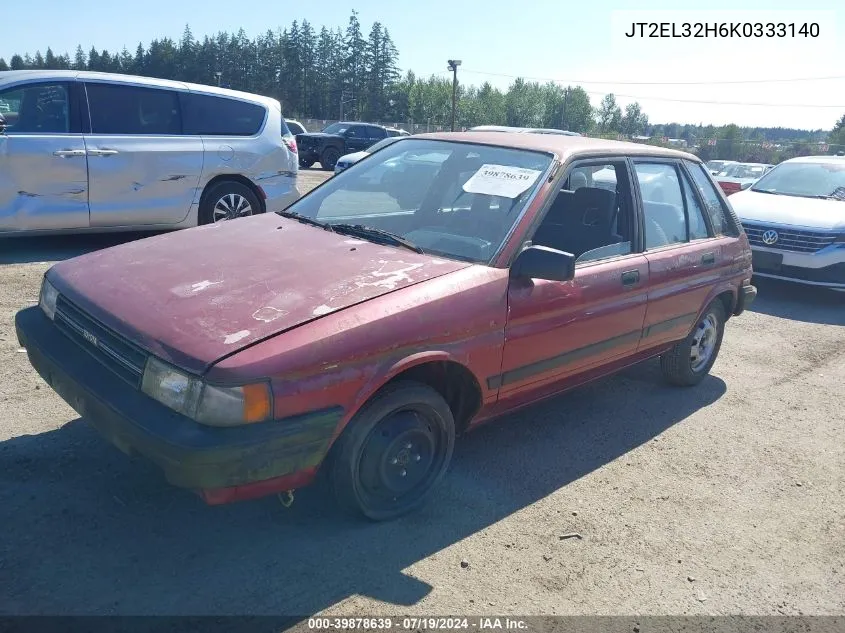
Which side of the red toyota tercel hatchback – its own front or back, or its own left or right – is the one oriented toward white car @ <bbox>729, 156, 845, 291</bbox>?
back

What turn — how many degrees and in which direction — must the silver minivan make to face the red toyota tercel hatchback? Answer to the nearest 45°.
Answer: approximately 90° to its left

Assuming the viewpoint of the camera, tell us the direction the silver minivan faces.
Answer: facing to the left of the viewer

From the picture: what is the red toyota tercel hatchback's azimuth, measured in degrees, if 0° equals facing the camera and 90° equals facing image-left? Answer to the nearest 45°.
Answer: approximately 45°

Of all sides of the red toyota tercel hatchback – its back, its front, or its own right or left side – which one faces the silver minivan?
right

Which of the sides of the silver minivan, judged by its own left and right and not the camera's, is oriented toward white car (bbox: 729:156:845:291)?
back
